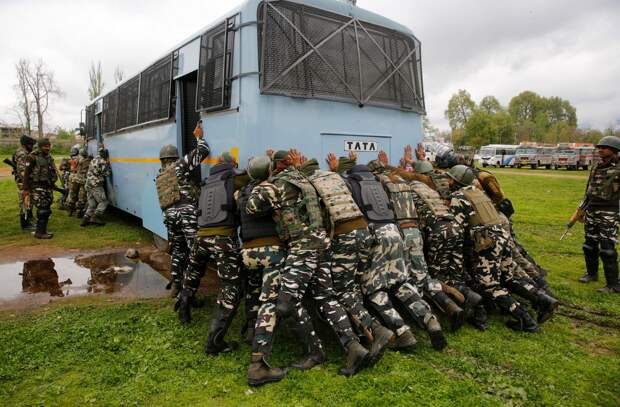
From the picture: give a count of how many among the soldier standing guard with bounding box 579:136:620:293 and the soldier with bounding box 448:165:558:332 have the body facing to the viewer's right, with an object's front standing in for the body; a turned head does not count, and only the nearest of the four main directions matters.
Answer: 0

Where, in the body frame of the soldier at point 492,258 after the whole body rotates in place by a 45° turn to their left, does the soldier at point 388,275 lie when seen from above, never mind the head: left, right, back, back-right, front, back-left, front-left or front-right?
front-left

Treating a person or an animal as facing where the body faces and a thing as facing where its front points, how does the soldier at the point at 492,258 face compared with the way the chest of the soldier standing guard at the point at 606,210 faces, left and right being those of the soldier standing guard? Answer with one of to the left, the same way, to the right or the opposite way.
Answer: to the right

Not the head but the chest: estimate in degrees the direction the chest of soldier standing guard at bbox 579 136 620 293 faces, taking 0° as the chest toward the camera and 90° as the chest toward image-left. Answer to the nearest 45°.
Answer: approximately 45°

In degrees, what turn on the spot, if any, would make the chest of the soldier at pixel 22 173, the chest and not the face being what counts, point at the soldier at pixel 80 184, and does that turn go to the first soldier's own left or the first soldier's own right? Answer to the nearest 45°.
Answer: approximately 45° to the first soldier's own left

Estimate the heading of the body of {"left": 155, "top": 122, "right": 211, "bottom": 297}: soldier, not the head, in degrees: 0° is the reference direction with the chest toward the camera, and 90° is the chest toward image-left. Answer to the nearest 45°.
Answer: approximately 225°

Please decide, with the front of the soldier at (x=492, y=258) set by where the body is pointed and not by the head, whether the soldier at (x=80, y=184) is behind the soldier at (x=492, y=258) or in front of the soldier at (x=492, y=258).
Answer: in front

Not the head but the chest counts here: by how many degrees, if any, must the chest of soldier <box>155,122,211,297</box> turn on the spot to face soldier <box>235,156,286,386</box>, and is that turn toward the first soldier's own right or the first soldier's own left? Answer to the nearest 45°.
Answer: approximately 135° to the first soldier's own right

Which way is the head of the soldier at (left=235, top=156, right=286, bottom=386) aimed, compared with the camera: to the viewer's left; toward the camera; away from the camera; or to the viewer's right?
away from the camera

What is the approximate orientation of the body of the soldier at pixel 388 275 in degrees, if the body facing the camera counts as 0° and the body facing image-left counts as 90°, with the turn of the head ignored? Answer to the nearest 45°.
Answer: approximately 135°

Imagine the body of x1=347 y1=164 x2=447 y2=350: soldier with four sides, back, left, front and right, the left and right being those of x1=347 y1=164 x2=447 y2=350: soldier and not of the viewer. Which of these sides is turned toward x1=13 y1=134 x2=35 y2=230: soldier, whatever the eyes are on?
front
